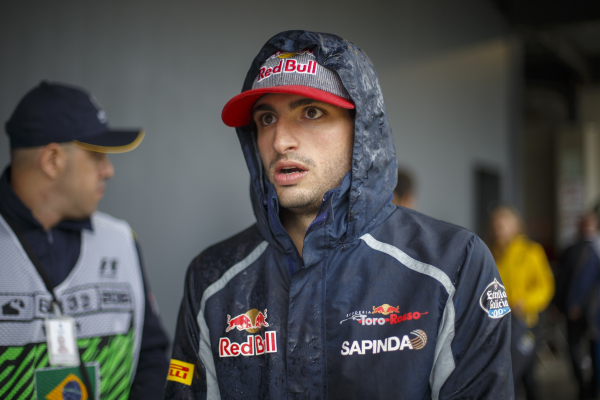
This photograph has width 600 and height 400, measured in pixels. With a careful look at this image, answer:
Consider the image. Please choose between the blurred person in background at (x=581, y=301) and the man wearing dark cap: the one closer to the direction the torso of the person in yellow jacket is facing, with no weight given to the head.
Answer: the man wearing dark cap

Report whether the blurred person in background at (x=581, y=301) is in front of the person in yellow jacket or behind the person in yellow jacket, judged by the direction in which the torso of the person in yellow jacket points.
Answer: behind

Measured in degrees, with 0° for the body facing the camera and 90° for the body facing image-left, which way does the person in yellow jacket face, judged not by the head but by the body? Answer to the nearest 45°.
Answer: approximately 45°

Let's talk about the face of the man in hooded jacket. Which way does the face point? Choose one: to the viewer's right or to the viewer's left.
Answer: to the viewer's left

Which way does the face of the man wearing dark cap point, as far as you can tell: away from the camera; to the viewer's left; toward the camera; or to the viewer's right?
to the viewer's right
